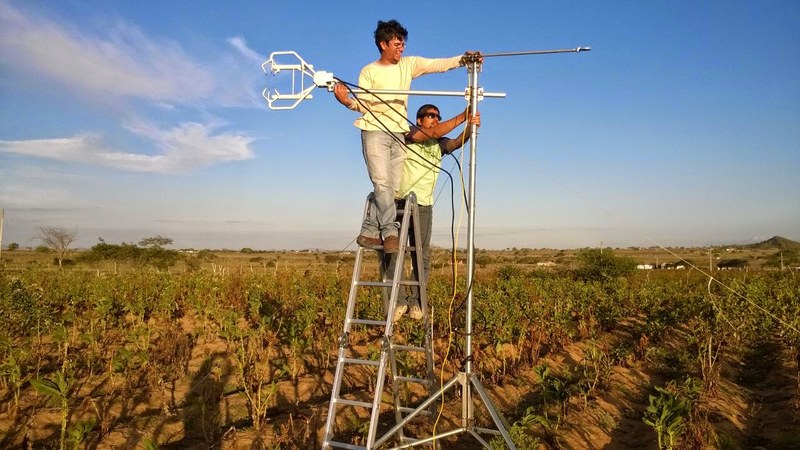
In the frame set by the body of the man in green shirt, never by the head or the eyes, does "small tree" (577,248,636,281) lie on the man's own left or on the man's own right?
on the man's own left

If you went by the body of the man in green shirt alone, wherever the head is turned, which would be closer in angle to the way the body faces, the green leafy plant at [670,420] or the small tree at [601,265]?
the green leafy plant

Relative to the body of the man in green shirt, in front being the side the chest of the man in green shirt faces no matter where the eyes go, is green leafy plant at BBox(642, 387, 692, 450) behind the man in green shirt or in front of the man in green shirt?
in front

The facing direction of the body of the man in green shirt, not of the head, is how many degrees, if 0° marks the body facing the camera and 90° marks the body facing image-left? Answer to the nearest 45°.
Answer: approximately 315°
